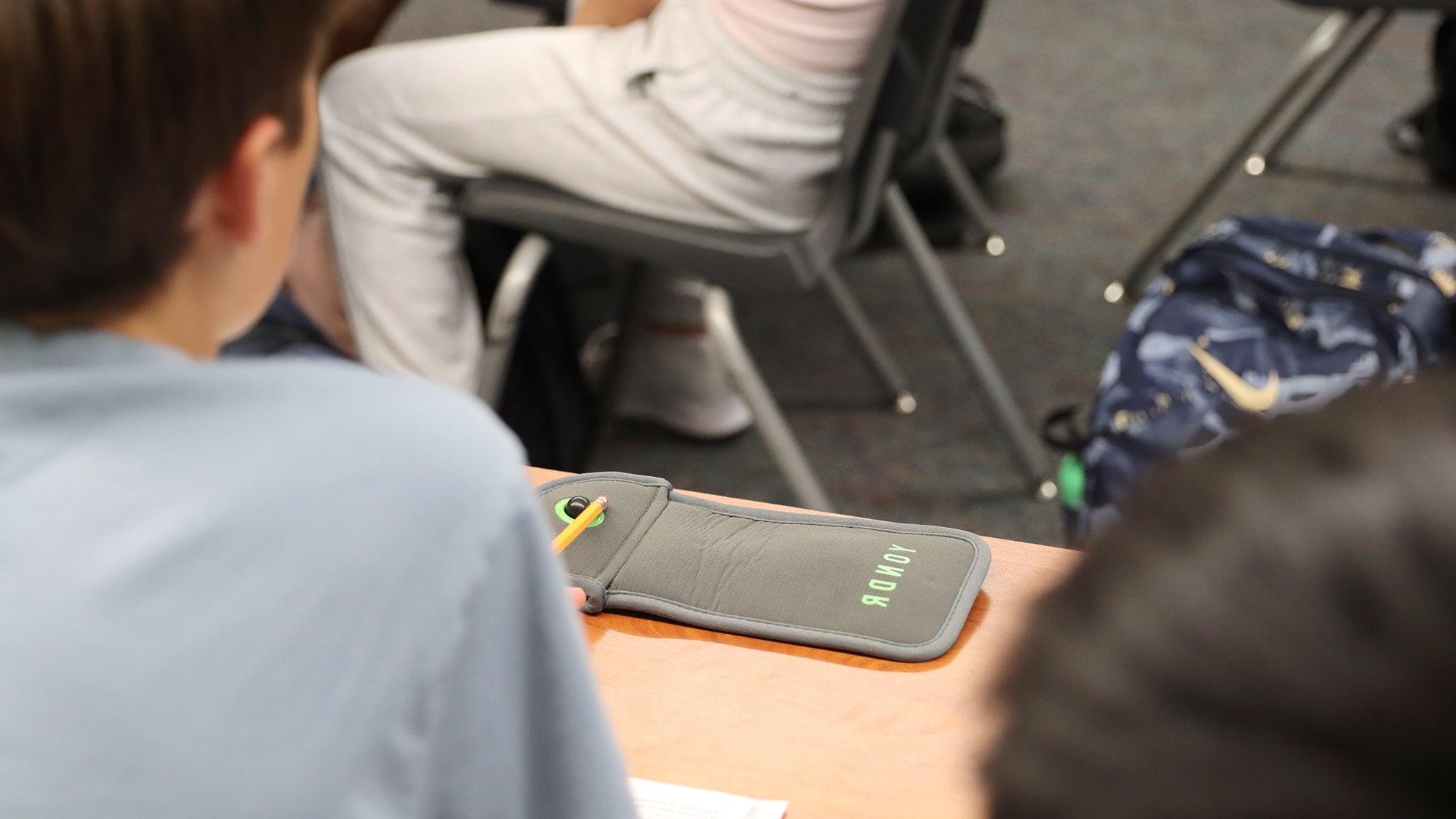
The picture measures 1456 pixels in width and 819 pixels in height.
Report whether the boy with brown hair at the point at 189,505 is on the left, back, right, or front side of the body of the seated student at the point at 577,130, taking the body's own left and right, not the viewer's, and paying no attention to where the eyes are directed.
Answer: left

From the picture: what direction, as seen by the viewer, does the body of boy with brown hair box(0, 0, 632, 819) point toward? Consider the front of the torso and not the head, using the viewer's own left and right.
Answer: facing away from the viewer and to the right of the viewer

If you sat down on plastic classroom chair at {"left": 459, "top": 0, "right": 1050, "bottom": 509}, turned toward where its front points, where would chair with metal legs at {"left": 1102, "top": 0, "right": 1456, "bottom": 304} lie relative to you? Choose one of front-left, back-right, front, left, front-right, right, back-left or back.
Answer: back-right

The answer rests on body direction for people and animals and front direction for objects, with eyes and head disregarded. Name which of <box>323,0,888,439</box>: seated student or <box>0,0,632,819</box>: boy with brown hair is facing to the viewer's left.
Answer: the seated student

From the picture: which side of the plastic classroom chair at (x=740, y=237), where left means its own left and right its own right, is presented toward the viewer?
left

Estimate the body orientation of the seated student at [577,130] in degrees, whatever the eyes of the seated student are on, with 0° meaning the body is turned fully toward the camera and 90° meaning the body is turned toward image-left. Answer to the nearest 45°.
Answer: approximately 90°

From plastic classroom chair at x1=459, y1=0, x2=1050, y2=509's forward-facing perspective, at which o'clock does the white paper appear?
The white paper is roughly at 9 o'clock from the plastic classroom chair.

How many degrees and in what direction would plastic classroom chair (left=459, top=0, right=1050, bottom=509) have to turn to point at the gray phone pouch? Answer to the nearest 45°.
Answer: approximately 90° to its left

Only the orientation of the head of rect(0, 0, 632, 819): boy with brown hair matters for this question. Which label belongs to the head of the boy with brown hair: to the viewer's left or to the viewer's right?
to the viewer's right
